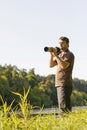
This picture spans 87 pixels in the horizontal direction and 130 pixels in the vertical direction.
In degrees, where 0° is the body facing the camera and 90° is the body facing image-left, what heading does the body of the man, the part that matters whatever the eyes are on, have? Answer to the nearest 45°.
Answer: approximately 45°
